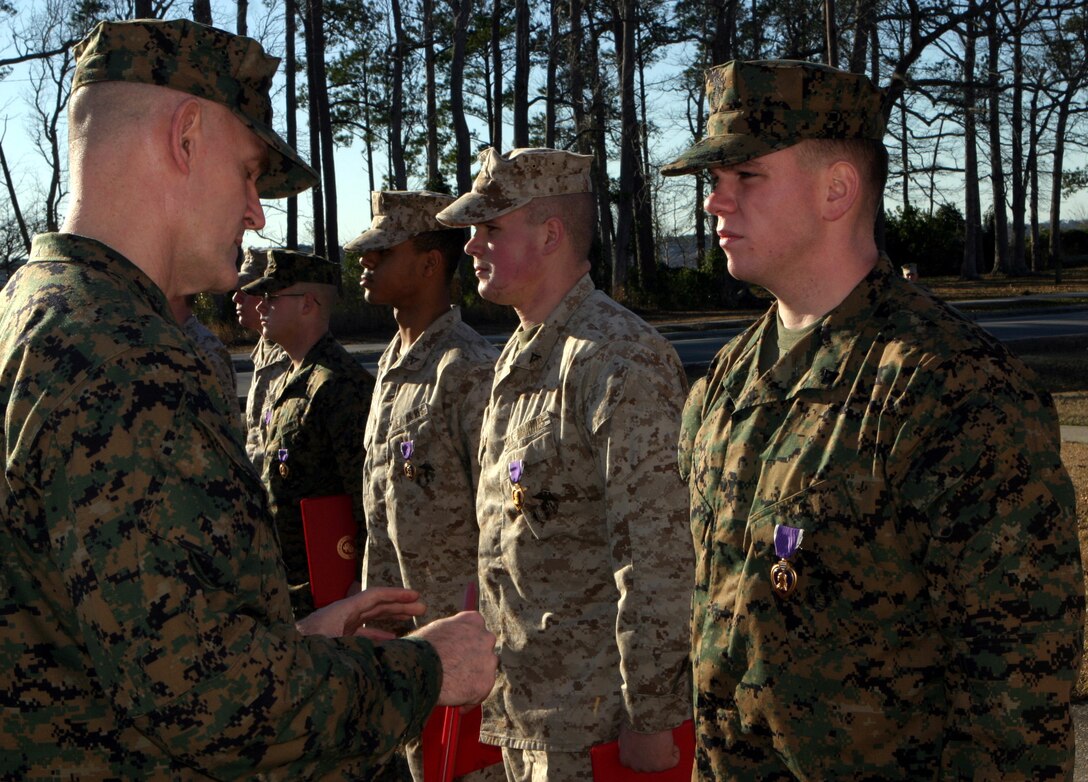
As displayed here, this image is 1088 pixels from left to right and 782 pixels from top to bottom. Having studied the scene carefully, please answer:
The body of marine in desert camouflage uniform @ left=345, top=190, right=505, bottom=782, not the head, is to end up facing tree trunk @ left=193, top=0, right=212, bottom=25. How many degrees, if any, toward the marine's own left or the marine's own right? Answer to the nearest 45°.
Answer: approximately 135° to the marine's own right

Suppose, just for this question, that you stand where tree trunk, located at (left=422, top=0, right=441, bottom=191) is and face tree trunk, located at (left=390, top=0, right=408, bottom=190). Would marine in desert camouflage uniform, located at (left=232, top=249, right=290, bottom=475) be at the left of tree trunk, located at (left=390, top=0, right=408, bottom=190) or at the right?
left

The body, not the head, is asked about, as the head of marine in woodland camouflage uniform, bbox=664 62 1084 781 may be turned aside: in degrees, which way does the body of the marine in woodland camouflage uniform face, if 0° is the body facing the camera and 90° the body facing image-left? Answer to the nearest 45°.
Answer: approximately 45°

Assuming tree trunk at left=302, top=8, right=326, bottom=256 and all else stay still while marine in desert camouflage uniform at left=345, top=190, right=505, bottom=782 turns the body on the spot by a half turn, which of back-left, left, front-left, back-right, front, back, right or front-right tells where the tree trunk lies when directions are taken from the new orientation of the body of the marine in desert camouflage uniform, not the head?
front-left

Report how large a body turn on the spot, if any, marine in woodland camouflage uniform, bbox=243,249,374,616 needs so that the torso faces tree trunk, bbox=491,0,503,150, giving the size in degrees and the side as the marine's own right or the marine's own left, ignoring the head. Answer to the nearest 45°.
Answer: approximately 135° to the marine's own right

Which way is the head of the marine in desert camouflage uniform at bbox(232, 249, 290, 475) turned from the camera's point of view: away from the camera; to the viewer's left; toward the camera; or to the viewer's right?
to the viewer's left

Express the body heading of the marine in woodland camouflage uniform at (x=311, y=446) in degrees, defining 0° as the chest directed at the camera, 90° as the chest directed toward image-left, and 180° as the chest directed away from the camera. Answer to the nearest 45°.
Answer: approximately 45°

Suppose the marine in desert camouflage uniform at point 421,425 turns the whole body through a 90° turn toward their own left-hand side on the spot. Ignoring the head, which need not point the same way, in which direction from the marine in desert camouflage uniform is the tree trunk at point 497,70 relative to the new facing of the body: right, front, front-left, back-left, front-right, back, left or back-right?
back-left

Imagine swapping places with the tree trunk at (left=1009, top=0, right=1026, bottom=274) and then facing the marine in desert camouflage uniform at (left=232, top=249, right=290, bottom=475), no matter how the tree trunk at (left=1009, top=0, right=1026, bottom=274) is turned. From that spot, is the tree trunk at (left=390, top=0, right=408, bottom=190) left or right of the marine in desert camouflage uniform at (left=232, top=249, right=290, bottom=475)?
right

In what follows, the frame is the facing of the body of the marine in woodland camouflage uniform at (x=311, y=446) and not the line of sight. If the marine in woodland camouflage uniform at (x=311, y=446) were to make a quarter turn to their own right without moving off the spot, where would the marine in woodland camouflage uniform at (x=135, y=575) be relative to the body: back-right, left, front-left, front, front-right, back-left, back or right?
back-left

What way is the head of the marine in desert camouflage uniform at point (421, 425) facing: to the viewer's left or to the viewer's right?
to the viewer's left

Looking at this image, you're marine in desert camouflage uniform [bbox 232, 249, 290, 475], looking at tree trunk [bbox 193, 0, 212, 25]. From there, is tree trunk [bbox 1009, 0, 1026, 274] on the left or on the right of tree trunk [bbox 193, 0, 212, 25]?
right

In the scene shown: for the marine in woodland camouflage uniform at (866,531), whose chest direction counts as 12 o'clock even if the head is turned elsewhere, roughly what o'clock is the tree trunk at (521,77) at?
The tree trunk is roughly at 4 o'clock from the marine in woodland camouflage uniform.

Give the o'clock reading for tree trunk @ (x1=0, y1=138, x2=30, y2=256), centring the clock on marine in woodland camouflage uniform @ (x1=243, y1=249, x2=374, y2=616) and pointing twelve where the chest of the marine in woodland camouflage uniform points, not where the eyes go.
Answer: The tree trunk is roughly at 4 o'clock from the marine in woodland camouflage uniform.

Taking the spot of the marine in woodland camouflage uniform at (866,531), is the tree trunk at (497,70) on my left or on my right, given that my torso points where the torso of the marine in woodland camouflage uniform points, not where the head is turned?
on my right

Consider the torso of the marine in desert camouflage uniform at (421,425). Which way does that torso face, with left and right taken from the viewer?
facing the viewer and to the left of the viewer

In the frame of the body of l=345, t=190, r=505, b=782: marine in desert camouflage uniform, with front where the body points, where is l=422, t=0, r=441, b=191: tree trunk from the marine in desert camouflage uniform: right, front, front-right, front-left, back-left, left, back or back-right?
back-right

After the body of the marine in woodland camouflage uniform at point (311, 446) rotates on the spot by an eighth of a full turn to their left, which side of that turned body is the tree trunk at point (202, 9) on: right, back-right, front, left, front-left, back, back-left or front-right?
back

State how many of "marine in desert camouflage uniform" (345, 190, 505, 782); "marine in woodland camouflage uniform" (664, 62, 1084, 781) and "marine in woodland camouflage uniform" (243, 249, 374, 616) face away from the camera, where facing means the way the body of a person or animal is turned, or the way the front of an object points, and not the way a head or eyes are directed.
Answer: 0

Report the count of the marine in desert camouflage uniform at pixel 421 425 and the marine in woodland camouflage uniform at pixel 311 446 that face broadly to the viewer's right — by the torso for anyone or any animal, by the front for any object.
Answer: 0
